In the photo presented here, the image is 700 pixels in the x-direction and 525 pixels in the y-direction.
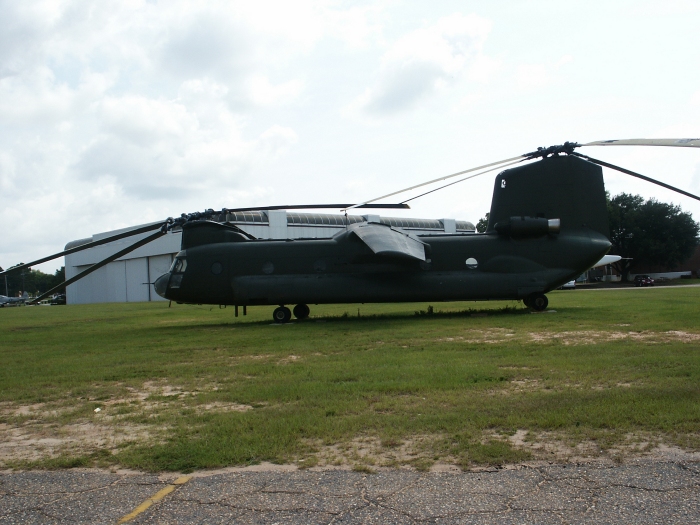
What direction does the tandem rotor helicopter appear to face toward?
to the viewer's left
